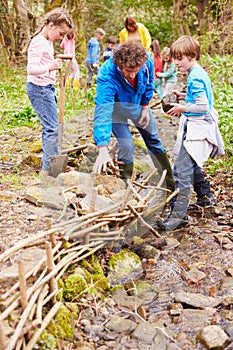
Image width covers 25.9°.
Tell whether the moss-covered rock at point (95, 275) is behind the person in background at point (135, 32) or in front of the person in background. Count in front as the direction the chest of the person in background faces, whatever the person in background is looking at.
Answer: in front

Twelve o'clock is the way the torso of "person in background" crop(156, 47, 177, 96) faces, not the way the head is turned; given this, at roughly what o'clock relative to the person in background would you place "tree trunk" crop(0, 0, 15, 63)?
The tree trunk is roughly at 3 o'clock from the person in background.

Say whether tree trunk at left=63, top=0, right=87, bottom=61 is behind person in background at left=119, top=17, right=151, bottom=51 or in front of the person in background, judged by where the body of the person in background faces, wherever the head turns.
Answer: behind

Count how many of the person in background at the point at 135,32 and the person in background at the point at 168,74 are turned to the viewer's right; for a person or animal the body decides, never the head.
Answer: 0

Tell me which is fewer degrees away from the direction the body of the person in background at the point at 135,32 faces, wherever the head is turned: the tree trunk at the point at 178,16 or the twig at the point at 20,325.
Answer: the twig

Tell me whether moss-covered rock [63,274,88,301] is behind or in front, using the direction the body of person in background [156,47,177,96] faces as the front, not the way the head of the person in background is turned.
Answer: in front

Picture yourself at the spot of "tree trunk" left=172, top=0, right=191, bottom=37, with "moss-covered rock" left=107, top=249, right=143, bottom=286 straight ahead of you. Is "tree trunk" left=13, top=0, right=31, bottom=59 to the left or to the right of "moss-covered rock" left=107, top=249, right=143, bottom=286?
right

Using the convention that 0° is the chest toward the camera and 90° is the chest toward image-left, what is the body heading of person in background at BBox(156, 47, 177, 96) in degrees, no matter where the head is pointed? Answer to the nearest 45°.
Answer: approximately 45°

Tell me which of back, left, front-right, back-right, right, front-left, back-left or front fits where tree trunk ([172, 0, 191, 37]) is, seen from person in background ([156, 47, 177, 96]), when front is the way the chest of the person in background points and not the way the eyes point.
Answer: back-right

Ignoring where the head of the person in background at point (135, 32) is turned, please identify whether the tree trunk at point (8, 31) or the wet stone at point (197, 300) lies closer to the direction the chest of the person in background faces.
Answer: the wet stone

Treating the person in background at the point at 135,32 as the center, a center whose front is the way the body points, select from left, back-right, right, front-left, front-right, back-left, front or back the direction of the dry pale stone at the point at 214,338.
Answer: front

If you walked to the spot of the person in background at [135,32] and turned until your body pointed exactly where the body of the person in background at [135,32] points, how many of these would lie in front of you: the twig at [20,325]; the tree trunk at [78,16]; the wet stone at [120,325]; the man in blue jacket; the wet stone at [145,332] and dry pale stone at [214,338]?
5

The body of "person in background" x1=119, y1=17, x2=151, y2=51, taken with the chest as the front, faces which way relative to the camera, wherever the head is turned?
toward the camera

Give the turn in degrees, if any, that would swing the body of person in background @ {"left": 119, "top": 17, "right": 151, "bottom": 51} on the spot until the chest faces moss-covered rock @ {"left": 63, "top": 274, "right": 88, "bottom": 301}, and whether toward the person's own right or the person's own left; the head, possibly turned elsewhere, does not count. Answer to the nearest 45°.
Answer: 0° — they already face it

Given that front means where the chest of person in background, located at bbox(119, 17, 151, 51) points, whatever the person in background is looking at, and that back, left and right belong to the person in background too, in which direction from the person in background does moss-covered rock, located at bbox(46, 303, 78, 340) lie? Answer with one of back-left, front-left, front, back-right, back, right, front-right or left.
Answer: front

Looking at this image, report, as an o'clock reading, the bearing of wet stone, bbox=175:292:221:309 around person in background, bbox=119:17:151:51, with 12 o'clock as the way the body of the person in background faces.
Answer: The wet stone is roughly at 12 o'clock from the person in background.

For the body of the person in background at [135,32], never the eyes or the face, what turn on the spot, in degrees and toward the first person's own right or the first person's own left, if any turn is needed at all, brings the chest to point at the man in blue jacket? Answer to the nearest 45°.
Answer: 0° — they already face them

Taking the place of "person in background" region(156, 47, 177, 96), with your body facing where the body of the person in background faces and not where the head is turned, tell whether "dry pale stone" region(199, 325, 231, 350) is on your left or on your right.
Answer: on your left
